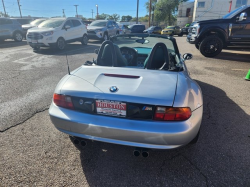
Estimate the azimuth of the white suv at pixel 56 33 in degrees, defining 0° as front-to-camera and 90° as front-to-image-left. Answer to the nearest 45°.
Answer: approximately 45°

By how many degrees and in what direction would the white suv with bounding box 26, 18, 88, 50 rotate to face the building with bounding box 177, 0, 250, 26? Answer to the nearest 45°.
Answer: approximately 180°

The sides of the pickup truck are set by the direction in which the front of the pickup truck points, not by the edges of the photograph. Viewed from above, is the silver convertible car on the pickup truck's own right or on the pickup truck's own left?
on the pickup truck's own left

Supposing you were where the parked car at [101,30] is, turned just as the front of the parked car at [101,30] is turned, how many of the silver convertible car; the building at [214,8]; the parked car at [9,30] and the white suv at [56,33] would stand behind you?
1

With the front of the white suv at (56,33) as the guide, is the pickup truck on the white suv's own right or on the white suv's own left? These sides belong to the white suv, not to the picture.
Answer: on the white suv's own left

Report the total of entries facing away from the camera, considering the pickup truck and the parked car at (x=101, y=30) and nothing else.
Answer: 0

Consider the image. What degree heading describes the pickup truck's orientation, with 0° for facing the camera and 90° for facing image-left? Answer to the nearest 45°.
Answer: approximately 90°

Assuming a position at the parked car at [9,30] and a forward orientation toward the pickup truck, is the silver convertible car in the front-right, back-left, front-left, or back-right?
front-right

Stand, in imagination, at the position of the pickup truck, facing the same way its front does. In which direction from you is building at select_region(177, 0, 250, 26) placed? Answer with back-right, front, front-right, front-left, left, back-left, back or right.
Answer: right

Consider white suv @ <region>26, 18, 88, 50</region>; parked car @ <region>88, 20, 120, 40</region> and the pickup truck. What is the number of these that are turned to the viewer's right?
0

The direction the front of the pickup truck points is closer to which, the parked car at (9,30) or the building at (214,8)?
the parked car

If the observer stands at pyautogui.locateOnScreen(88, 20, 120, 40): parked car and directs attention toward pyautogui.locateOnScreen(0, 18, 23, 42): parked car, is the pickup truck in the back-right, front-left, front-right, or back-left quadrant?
back-left

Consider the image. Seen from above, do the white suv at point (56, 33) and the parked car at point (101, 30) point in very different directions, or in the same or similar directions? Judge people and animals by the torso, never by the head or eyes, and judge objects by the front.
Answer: same or similar directions

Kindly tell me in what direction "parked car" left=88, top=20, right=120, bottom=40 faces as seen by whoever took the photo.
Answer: facing the viewer and to the left of the viewer

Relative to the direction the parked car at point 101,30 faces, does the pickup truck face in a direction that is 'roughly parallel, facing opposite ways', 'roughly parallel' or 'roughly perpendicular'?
roughly perpendicular

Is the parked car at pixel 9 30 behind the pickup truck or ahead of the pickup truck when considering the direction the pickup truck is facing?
ahead

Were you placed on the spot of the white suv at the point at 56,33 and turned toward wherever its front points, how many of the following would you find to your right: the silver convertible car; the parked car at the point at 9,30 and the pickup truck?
1
